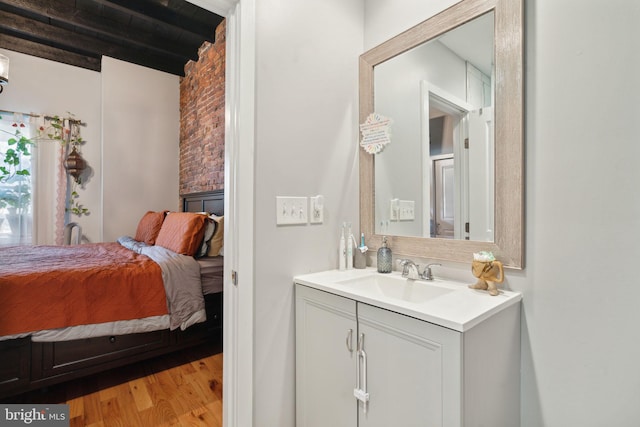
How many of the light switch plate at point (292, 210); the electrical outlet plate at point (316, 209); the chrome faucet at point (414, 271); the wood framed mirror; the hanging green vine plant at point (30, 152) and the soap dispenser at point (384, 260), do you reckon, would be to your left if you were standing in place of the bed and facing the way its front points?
5

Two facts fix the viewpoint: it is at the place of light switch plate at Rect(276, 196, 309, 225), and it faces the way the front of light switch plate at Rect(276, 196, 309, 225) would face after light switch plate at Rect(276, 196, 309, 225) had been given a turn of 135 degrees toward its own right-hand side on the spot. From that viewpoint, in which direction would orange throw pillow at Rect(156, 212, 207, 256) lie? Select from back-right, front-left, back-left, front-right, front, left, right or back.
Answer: front

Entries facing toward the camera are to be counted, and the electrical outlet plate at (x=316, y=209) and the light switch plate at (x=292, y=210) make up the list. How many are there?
2

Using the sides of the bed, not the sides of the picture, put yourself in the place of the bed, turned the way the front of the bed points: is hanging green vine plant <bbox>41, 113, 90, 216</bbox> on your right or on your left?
on your right

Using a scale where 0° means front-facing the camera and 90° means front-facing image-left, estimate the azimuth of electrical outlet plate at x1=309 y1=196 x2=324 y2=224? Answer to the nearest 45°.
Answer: approximately 0°

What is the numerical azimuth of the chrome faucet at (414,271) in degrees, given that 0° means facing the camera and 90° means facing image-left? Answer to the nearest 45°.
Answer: approximately 45°

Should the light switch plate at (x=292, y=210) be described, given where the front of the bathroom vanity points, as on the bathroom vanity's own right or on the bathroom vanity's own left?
on the bathroom vanity's own right
